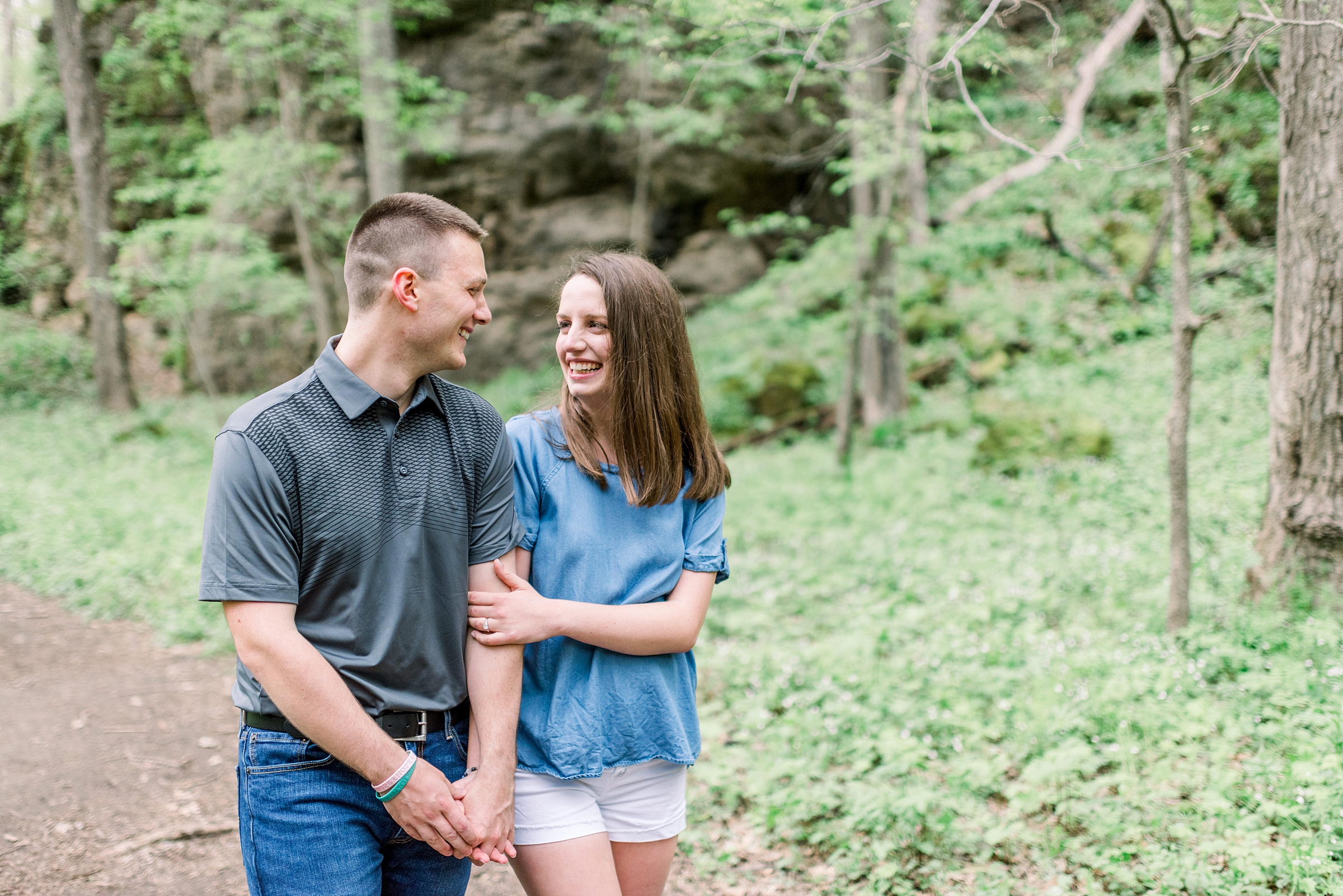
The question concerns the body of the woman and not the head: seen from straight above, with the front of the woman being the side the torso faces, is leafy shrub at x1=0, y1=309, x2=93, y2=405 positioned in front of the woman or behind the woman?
behind

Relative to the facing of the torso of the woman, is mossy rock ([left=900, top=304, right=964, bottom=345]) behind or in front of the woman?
behind

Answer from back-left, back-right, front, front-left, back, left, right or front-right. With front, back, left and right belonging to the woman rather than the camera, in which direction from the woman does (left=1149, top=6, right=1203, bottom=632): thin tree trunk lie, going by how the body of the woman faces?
back-left

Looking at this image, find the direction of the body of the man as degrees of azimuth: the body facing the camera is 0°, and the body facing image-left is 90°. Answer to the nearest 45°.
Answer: approximately 315°

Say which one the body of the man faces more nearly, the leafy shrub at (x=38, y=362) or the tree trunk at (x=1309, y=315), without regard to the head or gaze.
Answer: the tree trunk

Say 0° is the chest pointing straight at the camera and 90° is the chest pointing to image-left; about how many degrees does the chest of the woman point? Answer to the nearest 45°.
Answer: approximately 0°

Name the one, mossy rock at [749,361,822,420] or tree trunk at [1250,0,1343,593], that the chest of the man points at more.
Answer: the tree trunk

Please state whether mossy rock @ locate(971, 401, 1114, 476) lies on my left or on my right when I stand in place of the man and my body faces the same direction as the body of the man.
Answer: on my left

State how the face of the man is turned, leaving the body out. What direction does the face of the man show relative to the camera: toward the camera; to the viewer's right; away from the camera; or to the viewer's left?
to the viewer's right
